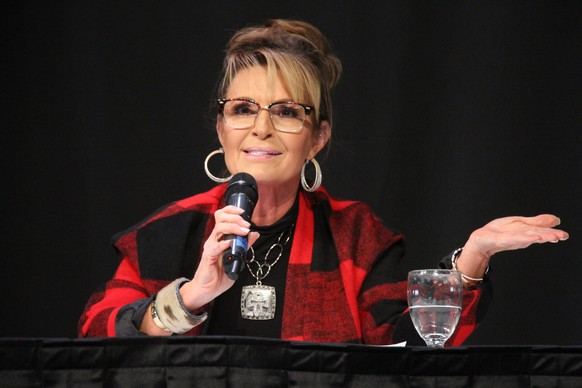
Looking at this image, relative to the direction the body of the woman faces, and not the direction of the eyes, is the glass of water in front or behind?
in front

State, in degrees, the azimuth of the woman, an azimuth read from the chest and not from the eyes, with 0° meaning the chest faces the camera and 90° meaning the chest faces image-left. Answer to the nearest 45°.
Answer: approximately 0°
